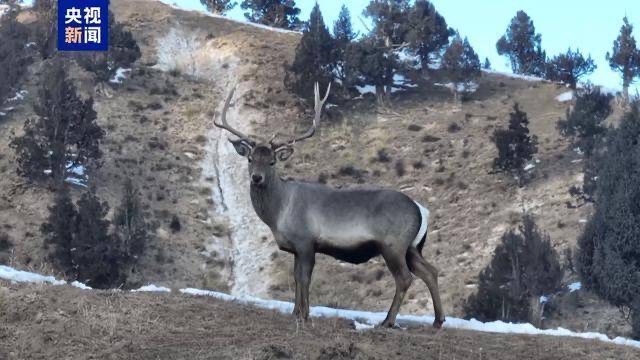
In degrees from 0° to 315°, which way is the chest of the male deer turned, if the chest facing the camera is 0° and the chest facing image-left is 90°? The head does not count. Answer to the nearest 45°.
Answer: approximately 90°

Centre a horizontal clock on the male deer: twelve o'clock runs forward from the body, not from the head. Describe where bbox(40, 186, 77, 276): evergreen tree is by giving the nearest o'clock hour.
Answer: The evergreen tree is roughly at 2 o'clock from the male deer.

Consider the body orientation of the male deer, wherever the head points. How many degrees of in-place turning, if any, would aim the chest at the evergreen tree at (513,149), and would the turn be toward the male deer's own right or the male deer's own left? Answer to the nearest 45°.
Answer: approximately 90° to the male deer's own right

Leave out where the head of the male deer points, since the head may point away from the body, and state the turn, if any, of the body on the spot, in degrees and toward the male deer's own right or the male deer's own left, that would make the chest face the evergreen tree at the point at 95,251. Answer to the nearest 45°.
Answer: approximately 45° to the male deer's own right

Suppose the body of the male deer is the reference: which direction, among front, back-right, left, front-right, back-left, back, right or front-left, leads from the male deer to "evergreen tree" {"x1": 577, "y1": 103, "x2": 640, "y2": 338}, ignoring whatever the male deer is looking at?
back-right
